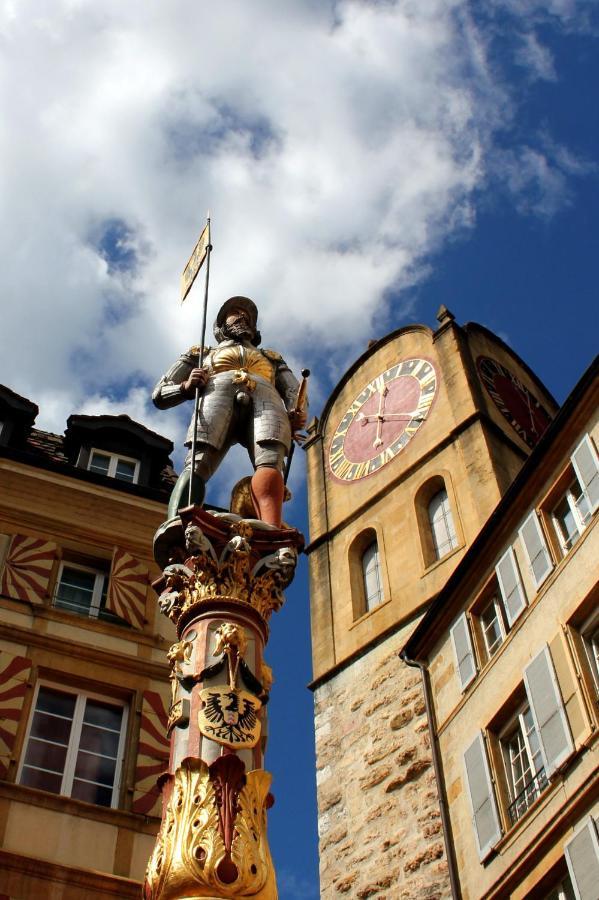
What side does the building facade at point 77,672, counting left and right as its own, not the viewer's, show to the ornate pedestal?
front

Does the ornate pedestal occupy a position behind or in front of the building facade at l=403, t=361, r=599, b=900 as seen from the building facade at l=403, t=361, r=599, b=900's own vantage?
in front

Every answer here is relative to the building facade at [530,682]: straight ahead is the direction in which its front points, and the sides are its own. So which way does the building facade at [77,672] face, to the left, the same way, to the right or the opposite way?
to the left

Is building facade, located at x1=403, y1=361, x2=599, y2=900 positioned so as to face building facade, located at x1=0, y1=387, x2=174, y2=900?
yes

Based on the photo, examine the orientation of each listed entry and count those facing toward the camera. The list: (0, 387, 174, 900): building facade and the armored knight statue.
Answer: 2

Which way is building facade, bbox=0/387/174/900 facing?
toward the camera

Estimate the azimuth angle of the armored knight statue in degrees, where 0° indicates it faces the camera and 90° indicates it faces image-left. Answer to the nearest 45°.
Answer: approximately 0°

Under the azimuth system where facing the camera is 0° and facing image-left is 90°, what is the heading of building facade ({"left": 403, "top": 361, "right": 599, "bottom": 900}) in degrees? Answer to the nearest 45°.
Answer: approximately 45°

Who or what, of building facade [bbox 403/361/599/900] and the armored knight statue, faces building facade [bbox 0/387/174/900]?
building facade [bbox 403/361/599/900]

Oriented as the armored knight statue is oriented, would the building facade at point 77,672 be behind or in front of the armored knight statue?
behind

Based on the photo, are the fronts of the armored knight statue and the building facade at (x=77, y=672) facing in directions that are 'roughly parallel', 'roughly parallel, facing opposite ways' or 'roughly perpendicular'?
roughly parallel

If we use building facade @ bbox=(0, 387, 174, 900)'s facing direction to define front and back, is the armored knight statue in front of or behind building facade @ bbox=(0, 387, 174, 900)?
in front

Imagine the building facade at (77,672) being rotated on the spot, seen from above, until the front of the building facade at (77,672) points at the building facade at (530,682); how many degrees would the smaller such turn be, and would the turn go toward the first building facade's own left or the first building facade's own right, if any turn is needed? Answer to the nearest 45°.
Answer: approximately 90° to the first building facade's own left
